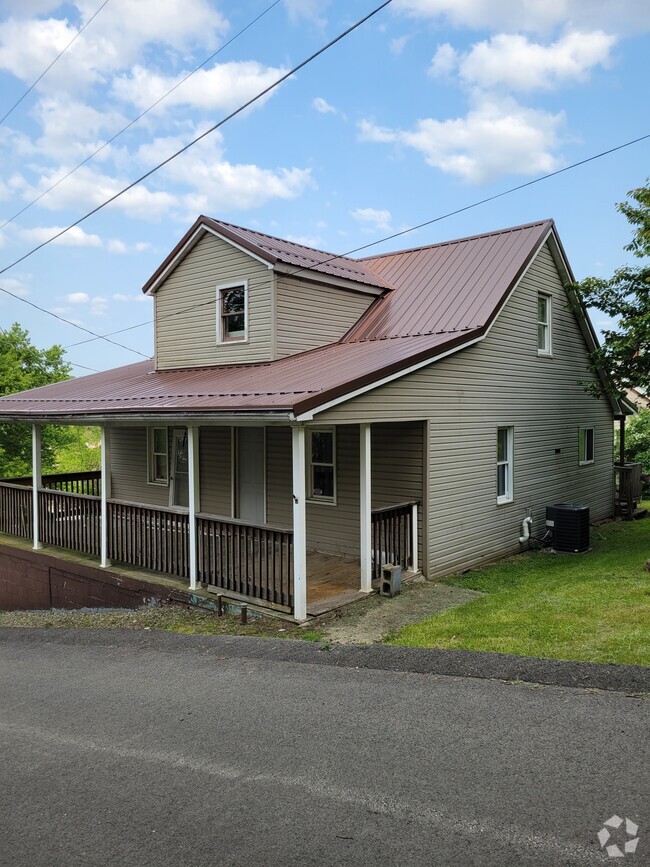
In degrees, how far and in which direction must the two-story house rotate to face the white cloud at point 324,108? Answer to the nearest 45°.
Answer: approximately 135° to its right

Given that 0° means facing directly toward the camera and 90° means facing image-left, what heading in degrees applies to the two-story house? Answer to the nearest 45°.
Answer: approximately 45°
